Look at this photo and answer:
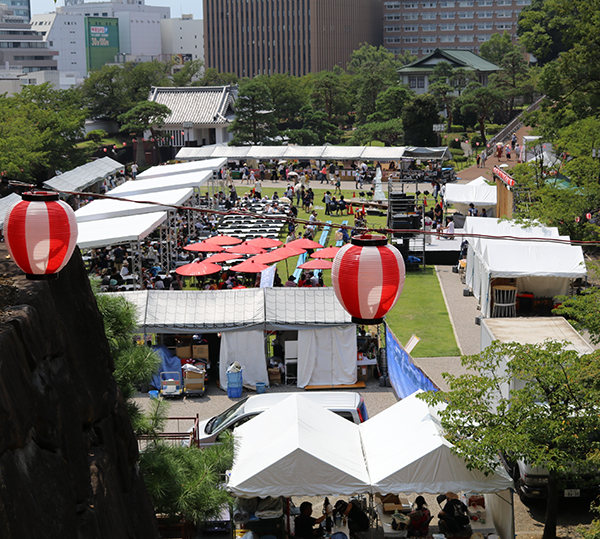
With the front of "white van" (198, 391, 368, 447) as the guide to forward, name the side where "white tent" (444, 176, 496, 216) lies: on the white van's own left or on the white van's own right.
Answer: on the white van's own right

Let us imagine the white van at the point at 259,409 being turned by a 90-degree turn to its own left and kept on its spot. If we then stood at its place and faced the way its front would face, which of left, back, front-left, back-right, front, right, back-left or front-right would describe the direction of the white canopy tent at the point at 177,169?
back

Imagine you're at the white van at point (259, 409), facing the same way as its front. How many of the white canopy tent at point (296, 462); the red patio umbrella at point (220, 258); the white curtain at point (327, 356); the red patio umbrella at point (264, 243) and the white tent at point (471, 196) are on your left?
1

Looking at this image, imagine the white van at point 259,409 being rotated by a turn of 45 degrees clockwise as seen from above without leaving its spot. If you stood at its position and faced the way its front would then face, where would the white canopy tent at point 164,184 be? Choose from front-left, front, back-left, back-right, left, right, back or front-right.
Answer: front-right

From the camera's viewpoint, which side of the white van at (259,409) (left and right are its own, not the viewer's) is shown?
left

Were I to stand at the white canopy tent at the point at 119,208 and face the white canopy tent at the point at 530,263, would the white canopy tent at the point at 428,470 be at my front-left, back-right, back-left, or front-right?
front-right
